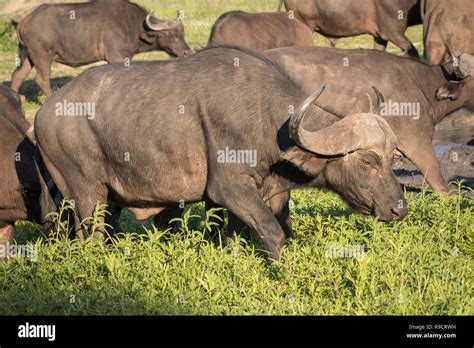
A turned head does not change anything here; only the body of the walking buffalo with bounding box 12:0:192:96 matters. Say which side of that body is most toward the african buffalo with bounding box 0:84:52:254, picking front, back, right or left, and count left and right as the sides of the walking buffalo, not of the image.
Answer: right

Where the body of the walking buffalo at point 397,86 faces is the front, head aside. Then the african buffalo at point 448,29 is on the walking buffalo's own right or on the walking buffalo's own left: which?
on the walking buffalo's own left

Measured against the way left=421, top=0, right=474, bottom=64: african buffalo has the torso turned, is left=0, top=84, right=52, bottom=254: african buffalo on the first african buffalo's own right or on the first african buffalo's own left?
on the first african buffalo's own right

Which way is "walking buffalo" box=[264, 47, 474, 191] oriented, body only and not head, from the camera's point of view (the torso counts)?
to the viewer's right

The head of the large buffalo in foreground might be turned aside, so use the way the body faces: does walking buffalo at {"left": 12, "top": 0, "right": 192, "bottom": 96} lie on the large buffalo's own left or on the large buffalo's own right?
on the large buffalo's own left

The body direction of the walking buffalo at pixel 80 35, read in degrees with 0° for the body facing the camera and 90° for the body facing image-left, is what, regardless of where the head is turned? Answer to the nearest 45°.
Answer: approximately 270°

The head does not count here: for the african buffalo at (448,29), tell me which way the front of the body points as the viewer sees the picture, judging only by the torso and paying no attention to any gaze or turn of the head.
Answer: to the viewer's right

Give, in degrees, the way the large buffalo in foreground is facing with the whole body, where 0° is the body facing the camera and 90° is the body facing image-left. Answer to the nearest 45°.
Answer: approximately 270°

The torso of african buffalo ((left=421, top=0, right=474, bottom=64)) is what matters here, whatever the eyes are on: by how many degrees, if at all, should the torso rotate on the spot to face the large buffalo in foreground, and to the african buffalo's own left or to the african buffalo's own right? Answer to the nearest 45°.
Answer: approximately 90° to the african buffalo's own right
